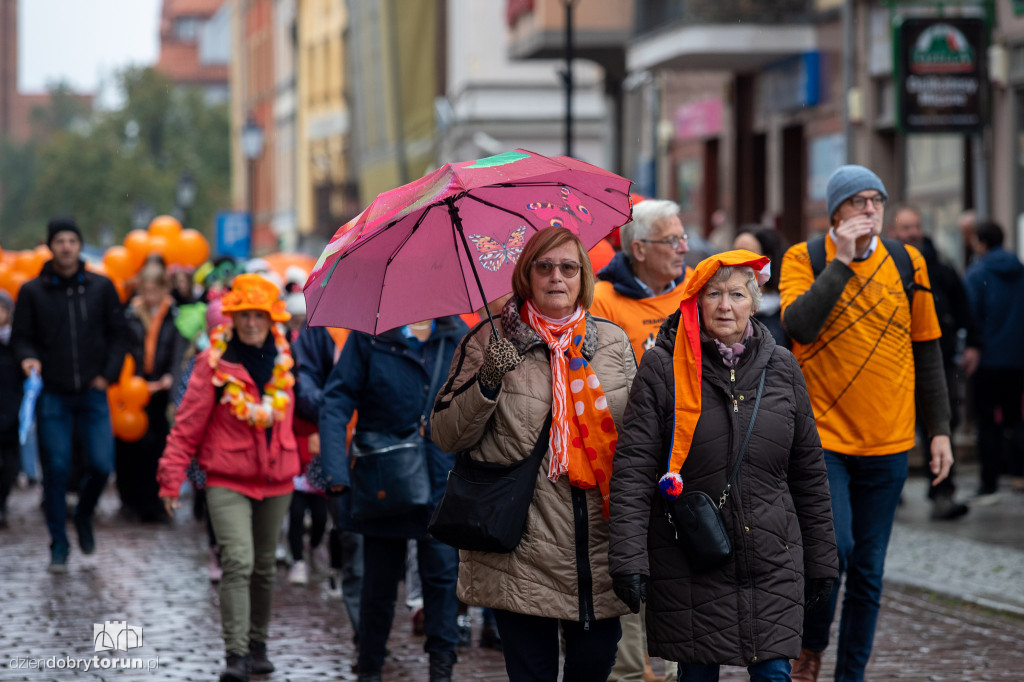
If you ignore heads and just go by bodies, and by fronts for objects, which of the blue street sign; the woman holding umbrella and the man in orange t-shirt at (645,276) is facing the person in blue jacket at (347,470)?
the blue street sign

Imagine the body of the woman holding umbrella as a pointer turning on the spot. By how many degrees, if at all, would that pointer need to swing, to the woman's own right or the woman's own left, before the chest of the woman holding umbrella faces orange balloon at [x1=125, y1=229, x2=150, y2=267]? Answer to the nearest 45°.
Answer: approximately 180°

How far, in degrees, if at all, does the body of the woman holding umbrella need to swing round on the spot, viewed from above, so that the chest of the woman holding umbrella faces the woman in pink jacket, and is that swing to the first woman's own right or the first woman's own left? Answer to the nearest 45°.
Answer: approximately 135° to the first woman's own right

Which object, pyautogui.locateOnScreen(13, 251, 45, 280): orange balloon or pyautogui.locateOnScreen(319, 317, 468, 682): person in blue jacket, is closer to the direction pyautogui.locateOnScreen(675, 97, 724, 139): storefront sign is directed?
the orange balloon

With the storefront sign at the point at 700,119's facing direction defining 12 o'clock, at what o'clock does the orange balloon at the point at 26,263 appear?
The orange balloon is roughly at 10 o'clock from the storefront sign.

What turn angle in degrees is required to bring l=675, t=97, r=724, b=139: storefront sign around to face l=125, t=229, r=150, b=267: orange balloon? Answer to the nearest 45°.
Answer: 0° — it already faces it

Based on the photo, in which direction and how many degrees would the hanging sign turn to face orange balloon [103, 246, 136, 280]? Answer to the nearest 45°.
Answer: approximately 90° to its right

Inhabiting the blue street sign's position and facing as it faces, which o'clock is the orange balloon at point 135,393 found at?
The orange balloon is roughly at 12 o'clock from the blue street sign.

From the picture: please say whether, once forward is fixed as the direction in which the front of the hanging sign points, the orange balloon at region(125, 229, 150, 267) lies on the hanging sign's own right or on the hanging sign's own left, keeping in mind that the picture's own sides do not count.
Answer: on the hanging sign's own right

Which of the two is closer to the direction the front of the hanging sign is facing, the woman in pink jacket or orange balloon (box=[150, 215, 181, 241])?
the woman in pink jacket

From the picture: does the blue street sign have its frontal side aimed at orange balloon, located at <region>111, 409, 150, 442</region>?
yes
